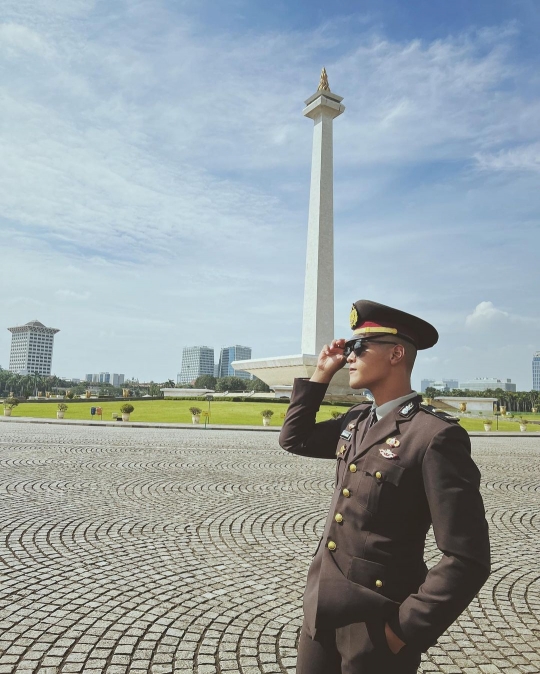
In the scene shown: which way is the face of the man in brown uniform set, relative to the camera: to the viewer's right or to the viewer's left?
to the viewer's left

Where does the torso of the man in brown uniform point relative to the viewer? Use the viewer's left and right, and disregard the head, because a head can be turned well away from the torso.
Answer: facing the viewer and to the left of the viewer

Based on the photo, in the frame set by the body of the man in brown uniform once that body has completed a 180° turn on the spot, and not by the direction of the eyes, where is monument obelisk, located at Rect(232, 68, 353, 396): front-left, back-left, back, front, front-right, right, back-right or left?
front-left
